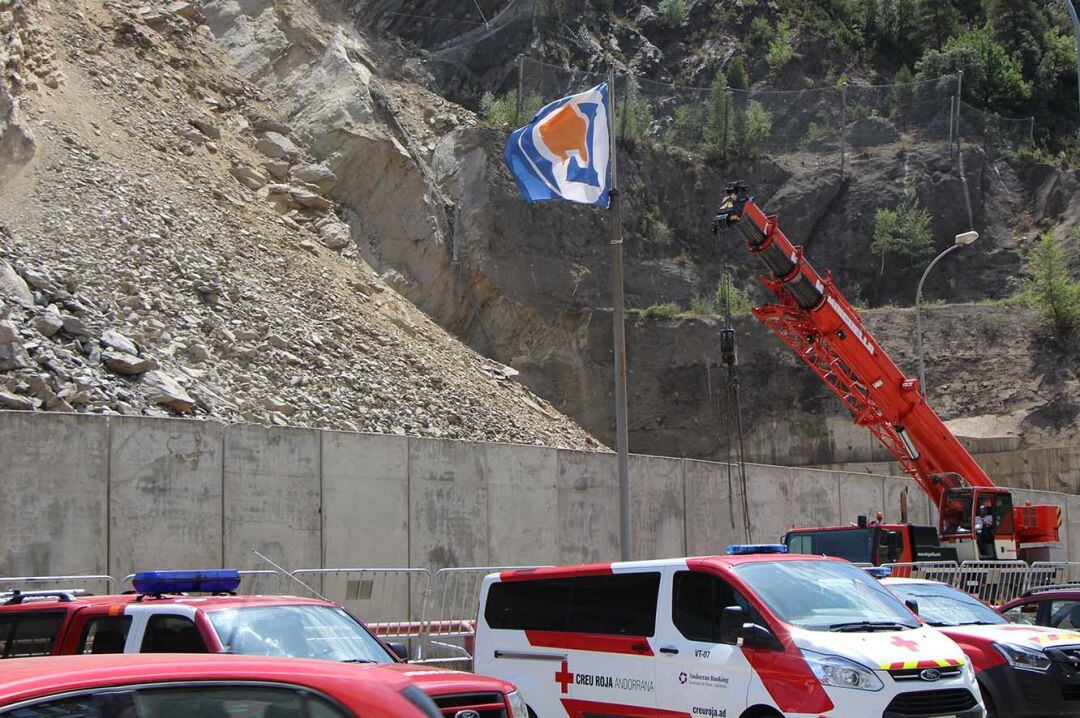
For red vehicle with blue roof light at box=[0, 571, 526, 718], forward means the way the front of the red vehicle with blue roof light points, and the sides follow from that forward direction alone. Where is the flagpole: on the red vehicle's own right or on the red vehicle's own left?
on the red vehicle's own left

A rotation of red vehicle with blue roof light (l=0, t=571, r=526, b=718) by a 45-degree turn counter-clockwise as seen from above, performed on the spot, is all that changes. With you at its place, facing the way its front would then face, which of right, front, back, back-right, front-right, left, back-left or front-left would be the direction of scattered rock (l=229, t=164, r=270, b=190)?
left

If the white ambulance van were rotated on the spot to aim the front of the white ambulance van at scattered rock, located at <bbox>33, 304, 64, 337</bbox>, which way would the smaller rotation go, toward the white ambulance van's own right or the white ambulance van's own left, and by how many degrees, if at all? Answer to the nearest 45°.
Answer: approximately 180°

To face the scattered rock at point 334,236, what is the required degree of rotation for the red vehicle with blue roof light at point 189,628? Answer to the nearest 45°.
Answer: approximately 135° to its left

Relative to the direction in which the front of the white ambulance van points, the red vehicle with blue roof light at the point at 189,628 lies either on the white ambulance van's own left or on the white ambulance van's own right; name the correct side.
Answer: on the white ambulance van's own right

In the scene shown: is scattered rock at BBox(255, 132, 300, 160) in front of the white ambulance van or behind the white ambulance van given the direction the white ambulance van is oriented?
behind

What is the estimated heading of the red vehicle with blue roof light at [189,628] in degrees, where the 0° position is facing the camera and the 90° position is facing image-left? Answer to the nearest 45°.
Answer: approximately 315°

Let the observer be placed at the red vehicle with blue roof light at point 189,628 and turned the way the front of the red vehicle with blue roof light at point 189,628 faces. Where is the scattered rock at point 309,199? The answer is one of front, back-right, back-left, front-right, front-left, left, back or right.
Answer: back-left

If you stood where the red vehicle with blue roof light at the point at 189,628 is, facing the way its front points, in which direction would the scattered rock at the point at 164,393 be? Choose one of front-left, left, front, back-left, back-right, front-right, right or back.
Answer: back-left

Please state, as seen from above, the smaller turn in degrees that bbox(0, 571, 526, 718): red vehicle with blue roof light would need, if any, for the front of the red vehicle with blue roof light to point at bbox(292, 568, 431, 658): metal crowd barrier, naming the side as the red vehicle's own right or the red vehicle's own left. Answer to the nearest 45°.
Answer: approximately 135° to the red vehicle's own left

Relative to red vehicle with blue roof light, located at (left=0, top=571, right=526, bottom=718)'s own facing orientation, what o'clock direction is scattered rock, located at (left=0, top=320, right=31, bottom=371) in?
The scattered rock is roughly at 7 o'clock from the red vehicle with blue roof light.
